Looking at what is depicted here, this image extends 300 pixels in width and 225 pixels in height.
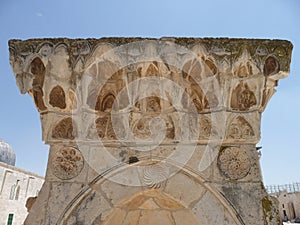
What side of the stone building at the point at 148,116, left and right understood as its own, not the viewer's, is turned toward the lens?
front

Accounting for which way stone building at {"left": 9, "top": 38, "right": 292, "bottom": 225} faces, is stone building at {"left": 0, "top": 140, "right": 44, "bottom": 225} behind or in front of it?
behind
